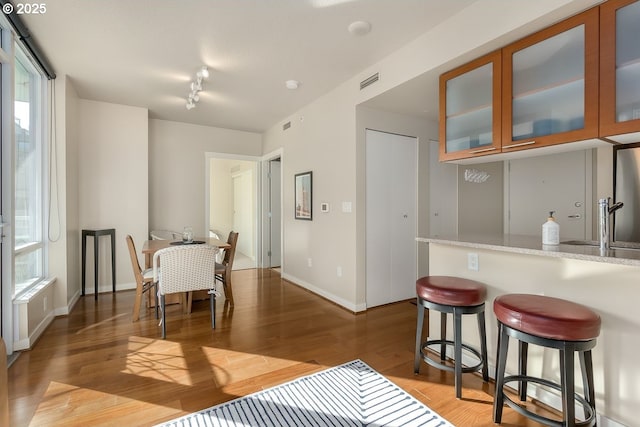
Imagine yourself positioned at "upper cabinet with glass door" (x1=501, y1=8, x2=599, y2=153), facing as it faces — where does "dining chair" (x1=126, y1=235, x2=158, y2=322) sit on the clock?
The dining chair is roughly at 1 o'clock from the upper cabinet with glass door.

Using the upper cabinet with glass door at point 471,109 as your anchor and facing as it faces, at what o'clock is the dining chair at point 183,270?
The dining chair is roughly at 1 o'clock from the upper cabinet with glass door.

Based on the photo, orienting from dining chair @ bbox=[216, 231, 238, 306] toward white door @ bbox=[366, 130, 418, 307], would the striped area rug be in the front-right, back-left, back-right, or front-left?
front-right

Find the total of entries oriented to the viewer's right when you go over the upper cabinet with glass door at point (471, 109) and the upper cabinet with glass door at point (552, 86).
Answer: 0

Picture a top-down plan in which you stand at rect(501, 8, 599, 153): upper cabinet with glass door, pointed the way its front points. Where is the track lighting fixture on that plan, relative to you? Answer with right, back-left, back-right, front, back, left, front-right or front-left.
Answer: front-right

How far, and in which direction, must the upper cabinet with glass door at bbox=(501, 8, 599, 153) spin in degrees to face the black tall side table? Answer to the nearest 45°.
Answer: approximately 45° to its right

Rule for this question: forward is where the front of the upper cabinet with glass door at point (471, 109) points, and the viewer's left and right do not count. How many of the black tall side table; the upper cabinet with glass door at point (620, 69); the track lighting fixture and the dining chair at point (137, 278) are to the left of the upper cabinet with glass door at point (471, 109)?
1

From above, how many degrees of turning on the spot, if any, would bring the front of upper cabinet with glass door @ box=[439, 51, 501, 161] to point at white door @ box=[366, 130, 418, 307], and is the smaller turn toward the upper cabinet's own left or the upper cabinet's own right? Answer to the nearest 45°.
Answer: approximately 90° to the upper cabinet's own right

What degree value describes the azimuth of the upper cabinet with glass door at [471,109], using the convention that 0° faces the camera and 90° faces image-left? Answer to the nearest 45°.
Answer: approximately 45°

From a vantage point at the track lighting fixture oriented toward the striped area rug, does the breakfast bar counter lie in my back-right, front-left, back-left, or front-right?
front-left

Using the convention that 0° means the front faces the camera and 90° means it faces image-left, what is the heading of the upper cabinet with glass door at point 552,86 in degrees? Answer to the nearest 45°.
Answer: approximately 45°

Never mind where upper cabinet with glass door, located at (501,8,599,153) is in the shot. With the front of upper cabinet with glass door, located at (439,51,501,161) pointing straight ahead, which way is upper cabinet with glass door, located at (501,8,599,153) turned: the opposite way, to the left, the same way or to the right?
the same way
